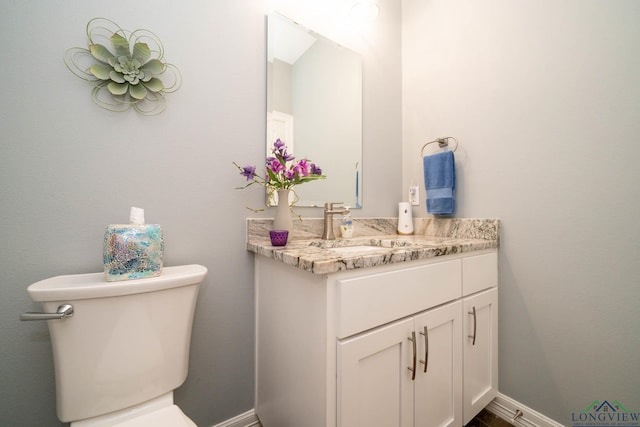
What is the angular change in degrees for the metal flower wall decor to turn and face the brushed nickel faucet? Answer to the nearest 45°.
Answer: approximately 90° to its left

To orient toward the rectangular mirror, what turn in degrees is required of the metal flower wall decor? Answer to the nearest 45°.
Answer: approximately 90° to its left

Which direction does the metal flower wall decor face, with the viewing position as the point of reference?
facing the viewer

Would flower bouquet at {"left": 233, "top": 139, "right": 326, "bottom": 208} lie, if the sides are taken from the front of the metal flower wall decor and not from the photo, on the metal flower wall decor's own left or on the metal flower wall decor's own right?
on the metal flower wall decor's own left

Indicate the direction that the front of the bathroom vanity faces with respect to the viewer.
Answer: facing the viewer and to the right of the viewer

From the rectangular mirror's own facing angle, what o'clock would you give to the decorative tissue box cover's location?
The decorative tissue box cover is roughly at 3 o'clock from the rectangular mirror.

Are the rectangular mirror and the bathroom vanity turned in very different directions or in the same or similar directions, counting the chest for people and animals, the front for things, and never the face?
same or similar directions

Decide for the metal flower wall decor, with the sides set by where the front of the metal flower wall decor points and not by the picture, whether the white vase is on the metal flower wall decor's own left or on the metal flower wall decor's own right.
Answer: on the metal flower wall decor's own left

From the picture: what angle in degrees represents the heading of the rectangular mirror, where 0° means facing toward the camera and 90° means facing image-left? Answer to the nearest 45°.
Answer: approximately 315°

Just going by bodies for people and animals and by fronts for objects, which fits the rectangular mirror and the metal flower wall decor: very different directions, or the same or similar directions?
same or similar directions
